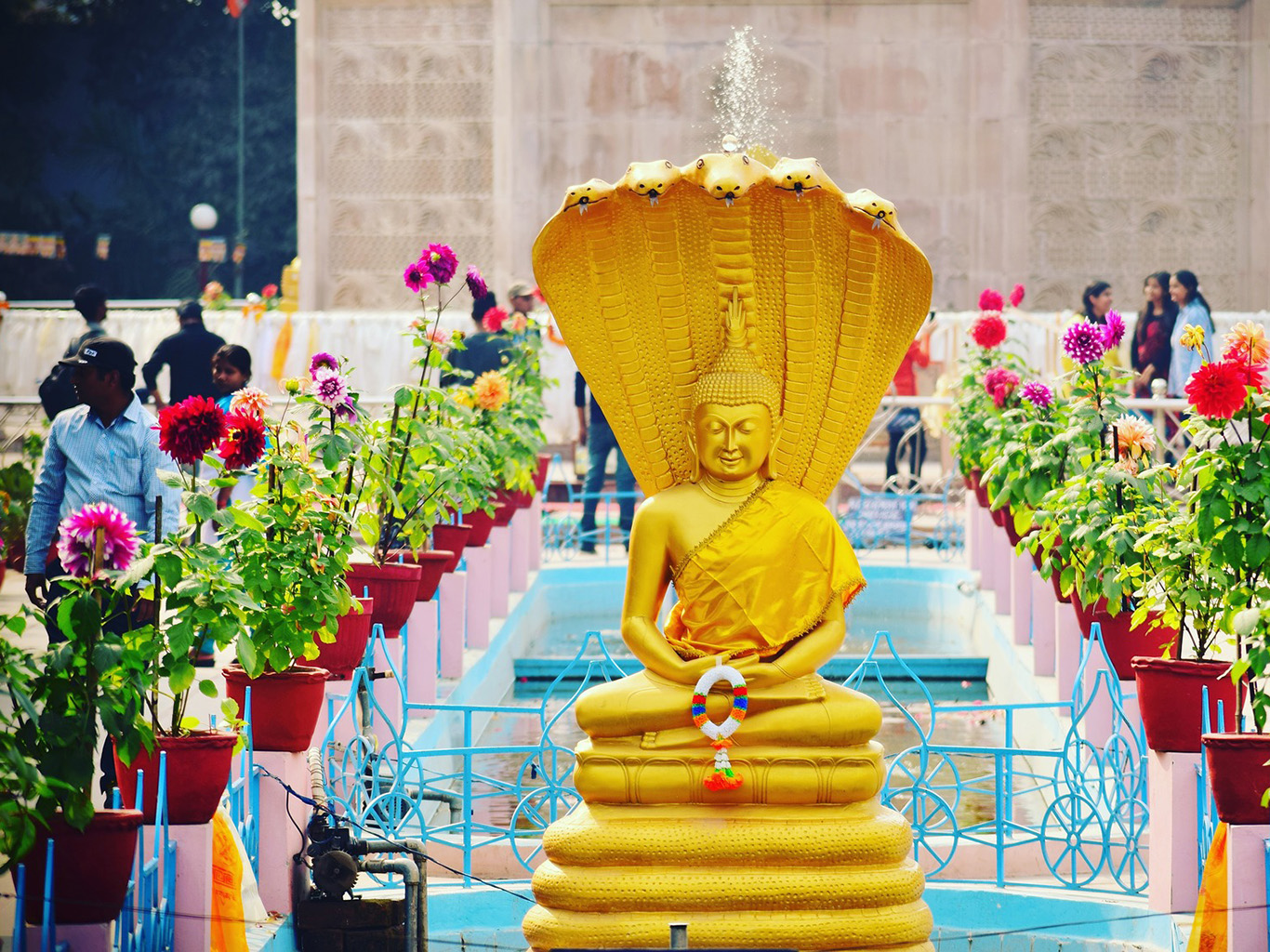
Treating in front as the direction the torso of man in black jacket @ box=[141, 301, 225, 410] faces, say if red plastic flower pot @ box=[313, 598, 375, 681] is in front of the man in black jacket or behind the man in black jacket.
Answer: behind

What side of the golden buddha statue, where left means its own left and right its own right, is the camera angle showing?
front

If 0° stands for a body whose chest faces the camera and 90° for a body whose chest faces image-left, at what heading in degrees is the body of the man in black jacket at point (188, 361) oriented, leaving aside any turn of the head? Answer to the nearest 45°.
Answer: approximately 180°

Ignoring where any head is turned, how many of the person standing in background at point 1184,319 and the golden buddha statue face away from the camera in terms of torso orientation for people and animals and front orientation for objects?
0

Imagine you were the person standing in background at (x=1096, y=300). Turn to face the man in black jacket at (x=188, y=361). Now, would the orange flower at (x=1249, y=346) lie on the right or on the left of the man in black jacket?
left

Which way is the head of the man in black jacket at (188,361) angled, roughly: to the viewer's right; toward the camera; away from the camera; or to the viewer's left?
away from the camera

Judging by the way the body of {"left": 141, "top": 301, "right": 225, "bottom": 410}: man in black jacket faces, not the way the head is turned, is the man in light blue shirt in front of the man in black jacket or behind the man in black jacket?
behind

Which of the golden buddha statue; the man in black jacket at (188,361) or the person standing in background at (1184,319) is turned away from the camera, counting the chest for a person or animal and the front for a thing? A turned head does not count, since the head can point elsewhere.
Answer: the man in black jacket
